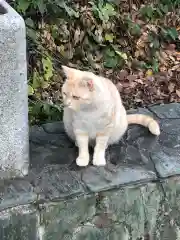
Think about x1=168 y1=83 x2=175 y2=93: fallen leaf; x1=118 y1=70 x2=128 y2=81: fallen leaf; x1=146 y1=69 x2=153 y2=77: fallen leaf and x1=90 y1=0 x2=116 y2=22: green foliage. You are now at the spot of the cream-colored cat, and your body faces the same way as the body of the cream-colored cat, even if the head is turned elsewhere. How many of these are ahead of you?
0

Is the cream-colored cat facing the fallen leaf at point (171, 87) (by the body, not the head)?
no

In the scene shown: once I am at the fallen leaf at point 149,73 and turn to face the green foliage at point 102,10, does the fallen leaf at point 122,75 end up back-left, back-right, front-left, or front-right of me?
front-left

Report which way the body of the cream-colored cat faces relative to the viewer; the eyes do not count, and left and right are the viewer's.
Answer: facing the viewer and to the left of the viewer

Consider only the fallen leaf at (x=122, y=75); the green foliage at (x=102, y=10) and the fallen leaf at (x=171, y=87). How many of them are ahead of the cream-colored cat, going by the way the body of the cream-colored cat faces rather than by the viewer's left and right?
0

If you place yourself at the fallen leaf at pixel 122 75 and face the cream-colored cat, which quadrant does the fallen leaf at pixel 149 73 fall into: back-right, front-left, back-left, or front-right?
back-left

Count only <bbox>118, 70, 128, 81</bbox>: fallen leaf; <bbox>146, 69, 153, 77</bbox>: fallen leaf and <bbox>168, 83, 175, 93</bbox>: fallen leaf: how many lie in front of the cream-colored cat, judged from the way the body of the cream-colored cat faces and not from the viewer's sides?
0

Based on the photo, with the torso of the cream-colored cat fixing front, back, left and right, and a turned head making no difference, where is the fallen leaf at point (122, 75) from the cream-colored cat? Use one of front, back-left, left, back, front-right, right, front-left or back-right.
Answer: back-right

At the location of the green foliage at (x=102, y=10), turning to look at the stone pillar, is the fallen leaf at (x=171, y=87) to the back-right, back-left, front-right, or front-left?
front-left

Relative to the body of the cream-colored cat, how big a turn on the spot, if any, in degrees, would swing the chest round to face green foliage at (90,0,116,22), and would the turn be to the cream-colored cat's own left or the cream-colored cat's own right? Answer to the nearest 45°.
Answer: approximately 135° to the cream-colored cat's own right

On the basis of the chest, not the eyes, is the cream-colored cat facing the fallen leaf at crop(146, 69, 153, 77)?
no
